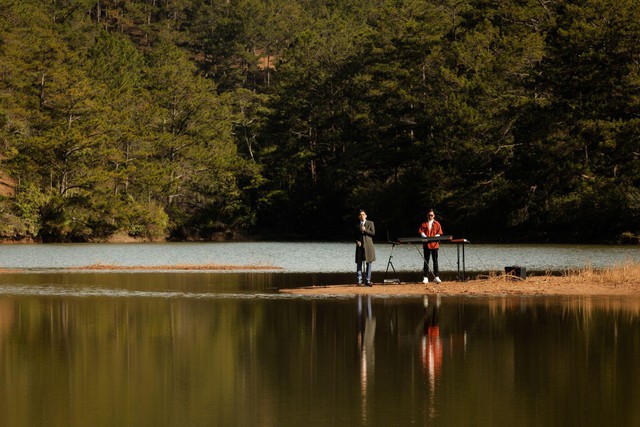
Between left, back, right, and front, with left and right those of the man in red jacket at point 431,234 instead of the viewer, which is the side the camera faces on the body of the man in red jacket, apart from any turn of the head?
front

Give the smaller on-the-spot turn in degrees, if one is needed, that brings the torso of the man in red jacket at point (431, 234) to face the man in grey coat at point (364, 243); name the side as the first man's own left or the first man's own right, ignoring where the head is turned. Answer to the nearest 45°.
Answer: approximately 90° to the first man's own right

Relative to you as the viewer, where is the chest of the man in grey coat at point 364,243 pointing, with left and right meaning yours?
facing the viewer and to the left of the viewer

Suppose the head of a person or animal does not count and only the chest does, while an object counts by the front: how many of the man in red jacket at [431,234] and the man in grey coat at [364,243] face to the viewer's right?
0

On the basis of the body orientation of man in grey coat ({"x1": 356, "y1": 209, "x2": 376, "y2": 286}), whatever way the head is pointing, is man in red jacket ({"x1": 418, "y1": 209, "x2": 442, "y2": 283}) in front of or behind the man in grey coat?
behind
